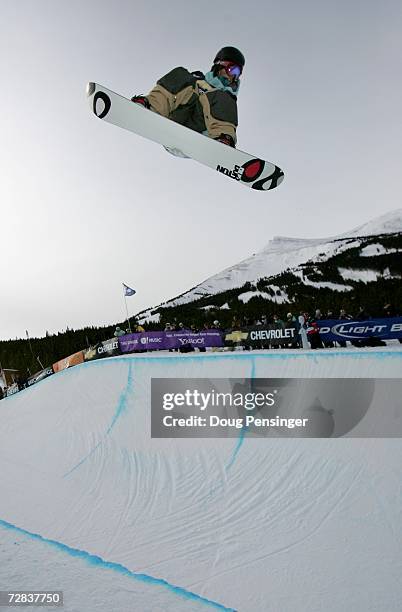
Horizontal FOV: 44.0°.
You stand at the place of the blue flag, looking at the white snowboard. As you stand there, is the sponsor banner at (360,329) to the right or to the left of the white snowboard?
left

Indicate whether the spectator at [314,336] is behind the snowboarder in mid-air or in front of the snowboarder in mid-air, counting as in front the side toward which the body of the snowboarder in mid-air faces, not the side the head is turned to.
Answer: behind

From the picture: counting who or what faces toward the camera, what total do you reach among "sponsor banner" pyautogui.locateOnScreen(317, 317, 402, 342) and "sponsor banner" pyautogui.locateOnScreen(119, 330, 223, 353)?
2

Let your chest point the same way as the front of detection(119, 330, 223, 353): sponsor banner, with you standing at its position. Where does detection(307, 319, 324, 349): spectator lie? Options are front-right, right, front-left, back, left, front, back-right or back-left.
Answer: front-left

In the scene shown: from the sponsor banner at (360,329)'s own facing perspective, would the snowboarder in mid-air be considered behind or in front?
in front

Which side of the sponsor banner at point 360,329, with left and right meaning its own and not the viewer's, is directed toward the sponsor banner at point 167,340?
right

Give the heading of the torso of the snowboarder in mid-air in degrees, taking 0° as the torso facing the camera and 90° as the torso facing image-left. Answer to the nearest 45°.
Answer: approximately 0°

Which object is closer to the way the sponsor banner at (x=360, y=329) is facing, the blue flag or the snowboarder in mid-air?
the snowboarder in mid-air

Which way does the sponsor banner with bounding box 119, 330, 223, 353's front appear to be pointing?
toward the camera

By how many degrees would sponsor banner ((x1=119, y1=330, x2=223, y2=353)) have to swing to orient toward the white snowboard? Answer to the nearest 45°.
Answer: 0° — it already faces it

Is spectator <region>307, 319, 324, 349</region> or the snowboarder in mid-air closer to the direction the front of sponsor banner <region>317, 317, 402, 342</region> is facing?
the snowboarder in mid-air

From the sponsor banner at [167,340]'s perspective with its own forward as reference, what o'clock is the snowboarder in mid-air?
The snowboarder in mid-air is roughly at 12 o'clock from the sponsor banner.

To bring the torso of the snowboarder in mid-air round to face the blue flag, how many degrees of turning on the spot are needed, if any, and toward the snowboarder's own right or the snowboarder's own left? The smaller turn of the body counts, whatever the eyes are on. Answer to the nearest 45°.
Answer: approximately 180°

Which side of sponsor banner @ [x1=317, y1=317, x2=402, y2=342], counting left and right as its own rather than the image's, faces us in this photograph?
front
